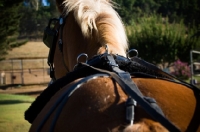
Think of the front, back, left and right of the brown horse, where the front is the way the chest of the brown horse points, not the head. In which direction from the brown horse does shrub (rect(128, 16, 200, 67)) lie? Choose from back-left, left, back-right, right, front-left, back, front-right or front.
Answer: front-right

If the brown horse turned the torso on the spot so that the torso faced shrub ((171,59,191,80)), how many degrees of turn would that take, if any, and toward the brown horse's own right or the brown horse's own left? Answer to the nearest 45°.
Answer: approximately 45° to the brown horse's own right

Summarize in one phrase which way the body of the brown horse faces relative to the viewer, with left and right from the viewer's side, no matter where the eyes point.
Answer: facing away from the viewer and to the left of the viewer
